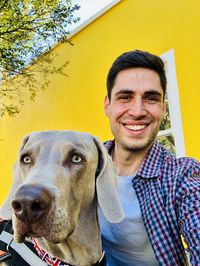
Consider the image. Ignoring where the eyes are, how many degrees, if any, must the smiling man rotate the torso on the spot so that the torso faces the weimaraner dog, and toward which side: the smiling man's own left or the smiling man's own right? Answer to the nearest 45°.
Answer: approximately 45° to the smiling man's own right

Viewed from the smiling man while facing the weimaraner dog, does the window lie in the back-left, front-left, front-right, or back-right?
back-right

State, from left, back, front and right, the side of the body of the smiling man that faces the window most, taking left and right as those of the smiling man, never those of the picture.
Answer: back

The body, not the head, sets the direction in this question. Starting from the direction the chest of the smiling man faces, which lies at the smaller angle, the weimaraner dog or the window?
the weimaraner dog

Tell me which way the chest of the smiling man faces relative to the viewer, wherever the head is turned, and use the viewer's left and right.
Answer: facing the viewer

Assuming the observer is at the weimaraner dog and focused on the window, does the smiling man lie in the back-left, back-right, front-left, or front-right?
front-right
